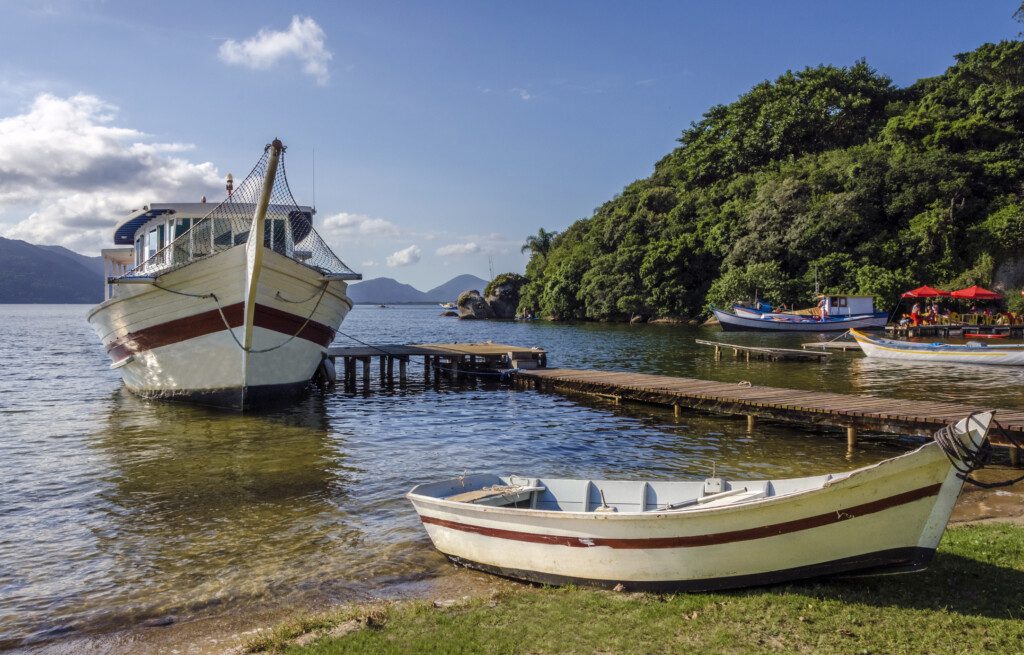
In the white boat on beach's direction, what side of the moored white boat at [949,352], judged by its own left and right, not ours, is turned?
left

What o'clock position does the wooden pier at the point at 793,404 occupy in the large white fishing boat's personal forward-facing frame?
The wooden pier is roughly at 10 o'clock from the large white fishing boat.

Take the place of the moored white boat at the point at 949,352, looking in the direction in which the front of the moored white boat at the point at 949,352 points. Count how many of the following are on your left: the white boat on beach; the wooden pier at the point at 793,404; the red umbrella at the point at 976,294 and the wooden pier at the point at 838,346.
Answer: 2

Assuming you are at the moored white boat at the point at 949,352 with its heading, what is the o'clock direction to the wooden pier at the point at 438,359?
The wooden pier is roughly at 11 o'clock from the moored white boat.

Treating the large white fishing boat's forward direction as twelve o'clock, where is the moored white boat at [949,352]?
The moored white boat is roughly at 9 o'clock from the large white fishing boat.

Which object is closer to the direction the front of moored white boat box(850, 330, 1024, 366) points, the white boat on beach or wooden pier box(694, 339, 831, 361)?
the wooden pier

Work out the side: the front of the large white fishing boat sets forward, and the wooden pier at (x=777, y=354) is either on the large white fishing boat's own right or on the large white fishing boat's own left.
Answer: on the large white fishing boat's own left

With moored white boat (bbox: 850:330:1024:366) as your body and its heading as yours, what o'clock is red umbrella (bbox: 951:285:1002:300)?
The red umbrella is roughly at 3 o'clock from the moored white boat.

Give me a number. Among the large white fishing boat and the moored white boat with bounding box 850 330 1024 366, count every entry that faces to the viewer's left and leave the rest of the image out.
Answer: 1

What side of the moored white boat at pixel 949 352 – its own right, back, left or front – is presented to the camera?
left

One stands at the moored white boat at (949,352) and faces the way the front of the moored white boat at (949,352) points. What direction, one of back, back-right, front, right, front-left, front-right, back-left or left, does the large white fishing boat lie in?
front-left

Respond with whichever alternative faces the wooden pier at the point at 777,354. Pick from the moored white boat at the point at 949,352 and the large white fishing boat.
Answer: the moored white boat
